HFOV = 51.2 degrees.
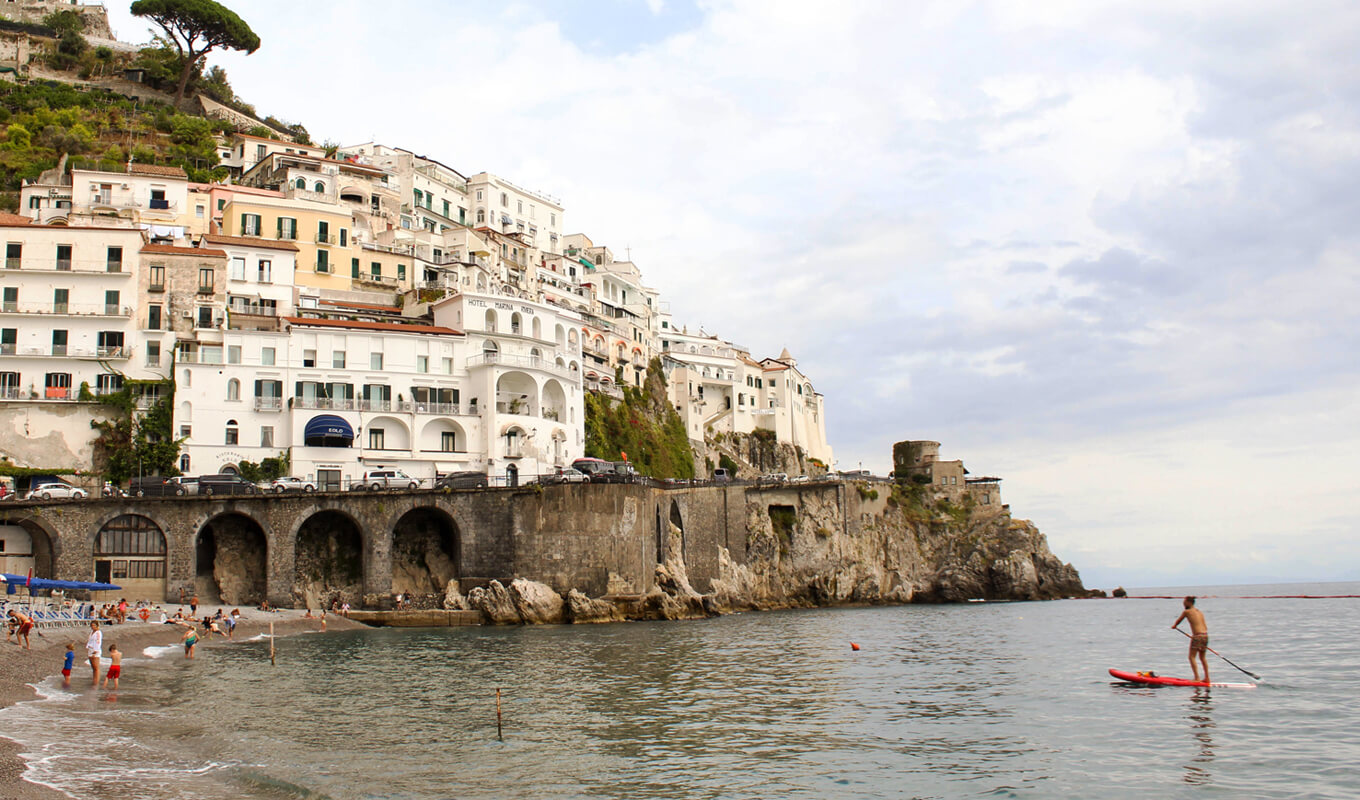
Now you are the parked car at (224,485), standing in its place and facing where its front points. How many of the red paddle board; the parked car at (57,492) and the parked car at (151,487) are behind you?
2

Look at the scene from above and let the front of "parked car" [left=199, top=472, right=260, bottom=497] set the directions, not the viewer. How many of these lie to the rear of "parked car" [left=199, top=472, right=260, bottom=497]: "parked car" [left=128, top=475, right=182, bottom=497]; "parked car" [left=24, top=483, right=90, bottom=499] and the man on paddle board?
2

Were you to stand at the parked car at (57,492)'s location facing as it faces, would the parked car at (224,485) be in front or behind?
in front

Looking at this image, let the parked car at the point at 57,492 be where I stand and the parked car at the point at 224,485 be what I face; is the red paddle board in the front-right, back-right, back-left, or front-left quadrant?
front-right

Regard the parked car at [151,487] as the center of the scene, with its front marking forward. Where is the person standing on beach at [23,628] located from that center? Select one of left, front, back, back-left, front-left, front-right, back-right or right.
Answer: right

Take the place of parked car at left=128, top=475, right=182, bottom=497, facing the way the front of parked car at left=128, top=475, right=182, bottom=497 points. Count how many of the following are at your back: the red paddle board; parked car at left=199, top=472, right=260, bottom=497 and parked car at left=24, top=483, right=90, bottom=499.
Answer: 1

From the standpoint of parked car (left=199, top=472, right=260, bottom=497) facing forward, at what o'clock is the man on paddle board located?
The man on paddle board is roughly at 2 o'clock from the parked car.

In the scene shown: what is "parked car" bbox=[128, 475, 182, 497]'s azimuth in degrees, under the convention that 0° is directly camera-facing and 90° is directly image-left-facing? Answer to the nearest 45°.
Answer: approximately 270°

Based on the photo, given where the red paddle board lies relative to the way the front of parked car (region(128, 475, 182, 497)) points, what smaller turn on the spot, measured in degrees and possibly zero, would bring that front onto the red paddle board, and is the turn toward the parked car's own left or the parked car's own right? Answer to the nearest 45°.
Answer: approximately 45° to the parked car's own right

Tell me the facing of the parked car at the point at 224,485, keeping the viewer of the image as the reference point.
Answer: facing to the right of the viewer

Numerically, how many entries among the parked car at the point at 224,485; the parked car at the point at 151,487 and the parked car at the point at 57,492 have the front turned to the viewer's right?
3

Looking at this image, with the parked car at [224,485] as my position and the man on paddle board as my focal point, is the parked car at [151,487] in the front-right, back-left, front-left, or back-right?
back-right
